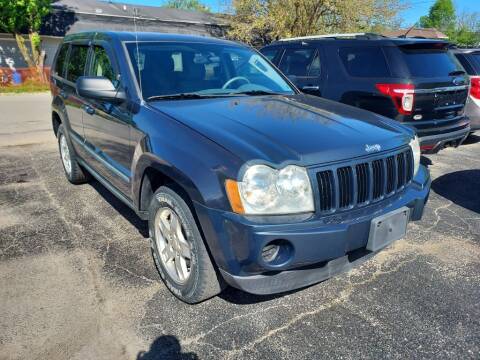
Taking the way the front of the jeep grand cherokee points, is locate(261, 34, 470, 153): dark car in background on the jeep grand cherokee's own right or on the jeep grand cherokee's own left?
on the jeep grand cherokee's own left

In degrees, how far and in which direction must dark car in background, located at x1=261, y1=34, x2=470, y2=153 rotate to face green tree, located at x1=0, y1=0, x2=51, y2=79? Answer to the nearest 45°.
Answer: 0° — it already faces it

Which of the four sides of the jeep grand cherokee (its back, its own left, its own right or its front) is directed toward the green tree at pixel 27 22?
back

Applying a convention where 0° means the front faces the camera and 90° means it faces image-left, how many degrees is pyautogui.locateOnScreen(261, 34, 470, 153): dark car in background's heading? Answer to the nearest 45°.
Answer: approximately 135°

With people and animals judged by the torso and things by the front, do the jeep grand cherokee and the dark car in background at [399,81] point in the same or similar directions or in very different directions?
very different directions

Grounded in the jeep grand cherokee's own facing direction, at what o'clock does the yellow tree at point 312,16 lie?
The yellow tree is roughly at 8 o'clock from the jeep grand cherokee.

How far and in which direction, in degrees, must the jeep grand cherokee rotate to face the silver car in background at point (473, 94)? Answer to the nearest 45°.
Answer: approximately 90° to its left

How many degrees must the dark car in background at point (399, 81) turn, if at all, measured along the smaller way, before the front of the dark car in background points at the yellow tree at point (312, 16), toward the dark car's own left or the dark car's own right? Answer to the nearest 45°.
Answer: approximately 45° to the dark car's own right

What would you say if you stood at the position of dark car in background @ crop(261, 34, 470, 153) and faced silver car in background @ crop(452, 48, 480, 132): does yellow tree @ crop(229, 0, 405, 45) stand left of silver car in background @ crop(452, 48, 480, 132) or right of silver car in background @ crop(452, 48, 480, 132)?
left

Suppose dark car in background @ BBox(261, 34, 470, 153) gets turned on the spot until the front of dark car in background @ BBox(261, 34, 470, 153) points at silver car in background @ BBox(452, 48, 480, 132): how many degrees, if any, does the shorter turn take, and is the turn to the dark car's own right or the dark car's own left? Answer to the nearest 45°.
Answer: approximately 90° to the dark car's own right

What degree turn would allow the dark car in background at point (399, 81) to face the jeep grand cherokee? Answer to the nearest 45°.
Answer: approximately 135° to its left

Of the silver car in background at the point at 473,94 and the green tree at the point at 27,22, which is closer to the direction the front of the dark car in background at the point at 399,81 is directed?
the green tree

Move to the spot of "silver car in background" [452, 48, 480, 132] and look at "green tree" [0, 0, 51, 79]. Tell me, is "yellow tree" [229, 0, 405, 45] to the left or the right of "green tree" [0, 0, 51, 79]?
right
